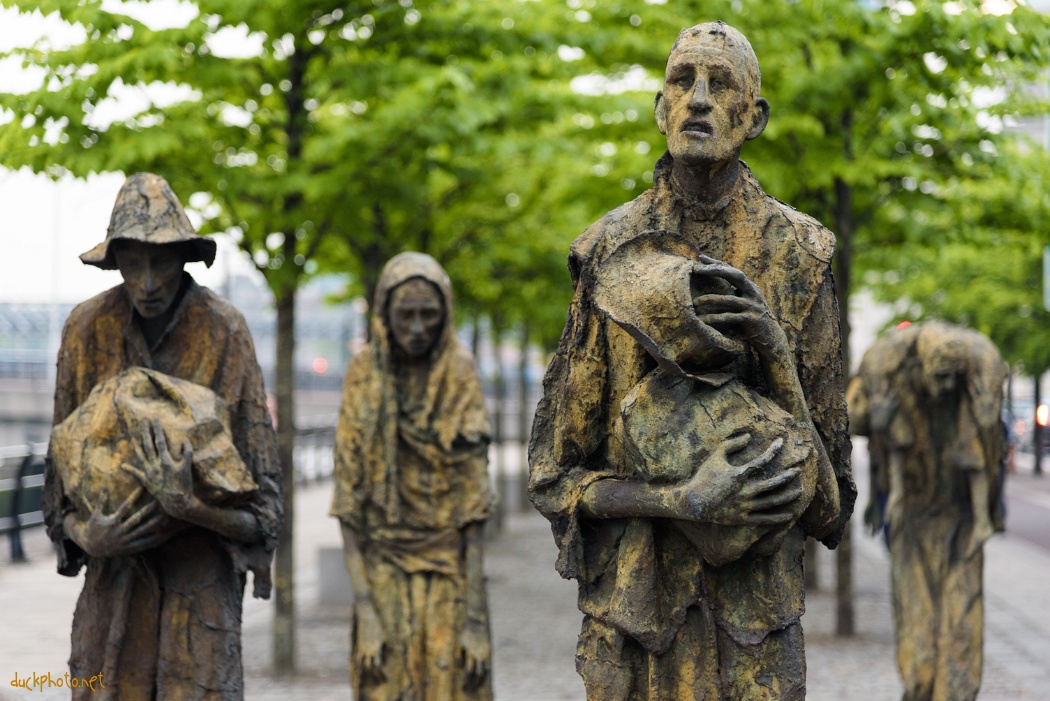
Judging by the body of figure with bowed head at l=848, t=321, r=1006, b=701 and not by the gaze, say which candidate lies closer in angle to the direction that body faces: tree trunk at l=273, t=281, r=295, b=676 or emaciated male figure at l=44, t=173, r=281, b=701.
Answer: the emaciated male figure

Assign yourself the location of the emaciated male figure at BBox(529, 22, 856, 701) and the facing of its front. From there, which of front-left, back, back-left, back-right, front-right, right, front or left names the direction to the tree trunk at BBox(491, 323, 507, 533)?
back

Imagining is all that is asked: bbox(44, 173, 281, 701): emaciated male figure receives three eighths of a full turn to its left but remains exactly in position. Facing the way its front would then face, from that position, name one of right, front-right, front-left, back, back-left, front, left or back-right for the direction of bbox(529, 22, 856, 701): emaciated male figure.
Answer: right

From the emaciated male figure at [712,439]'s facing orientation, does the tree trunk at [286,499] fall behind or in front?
behind

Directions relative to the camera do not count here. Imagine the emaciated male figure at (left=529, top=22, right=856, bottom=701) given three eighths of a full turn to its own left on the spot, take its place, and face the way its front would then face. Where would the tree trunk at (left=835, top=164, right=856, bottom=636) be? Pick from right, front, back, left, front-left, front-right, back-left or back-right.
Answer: front-left

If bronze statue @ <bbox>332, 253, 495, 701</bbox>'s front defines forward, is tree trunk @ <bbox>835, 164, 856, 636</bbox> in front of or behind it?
behind

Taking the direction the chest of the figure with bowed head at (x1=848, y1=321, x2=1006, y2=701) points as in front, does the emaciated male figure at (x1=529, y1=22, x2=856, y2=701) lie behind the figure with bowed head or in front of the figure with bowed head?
in front

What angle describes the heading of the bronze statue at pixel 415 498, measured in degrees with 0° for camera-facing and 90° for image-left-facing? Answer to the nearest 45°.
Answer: approximately 0°

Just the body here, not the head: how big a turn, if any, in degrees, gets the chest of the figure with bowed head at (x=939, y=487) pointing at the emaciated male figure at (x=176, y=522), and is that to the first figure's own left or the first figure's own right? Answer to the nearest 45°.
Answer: approximately 45° to the first figure's own right
